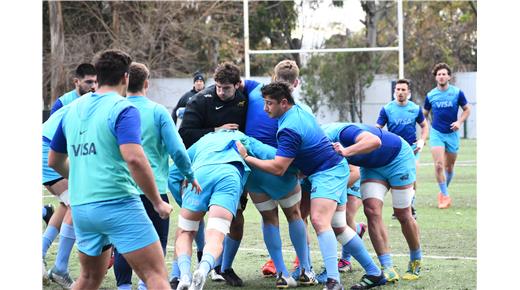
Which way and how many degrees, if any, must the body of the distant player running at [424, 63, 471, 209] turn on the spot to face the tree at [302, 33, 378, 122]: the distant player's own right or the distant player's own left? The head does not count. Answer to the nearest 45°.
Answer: approximately 180°

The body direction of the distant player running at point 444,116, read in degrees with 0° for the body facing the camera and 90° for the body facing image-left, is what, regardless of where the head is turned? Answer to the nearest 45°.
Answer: approximately 0°
